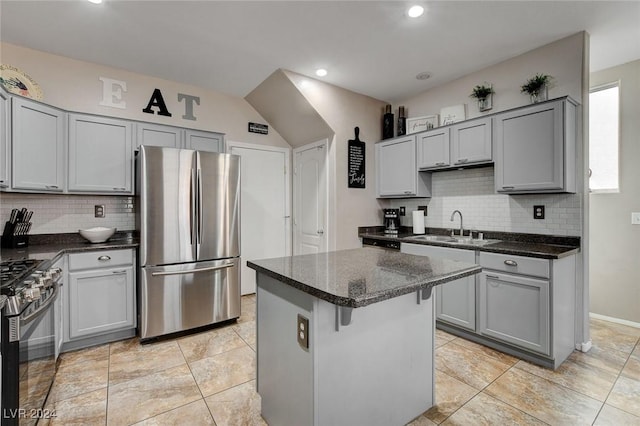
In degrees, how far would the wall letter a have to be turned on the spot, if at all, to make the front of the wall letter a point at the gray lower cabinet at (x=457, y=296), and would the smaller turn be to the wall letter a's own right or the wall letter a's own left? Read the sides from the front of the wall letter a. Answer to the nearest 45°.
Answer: approximately 45° to the wall letter a's own left

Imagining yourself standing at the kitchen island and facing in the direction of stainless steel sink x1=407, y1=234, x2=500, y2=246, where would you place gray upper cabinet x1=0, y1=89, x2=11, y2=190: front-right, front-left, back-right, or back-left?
back-left

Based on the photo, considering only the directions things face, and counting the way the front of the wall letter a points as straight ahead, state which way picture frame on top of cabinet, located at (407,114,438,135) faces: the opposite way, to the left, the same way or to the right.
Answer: to the right

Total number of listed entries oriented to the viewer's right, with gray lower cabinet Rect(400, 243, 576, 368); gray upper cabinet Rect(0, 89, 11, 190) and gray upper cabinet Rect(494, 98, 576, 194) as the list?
1

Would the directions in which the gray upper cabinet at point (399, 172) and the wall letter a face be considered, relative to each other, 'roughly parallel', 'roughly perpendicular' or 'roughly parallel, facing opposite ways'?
roughly perpendicular

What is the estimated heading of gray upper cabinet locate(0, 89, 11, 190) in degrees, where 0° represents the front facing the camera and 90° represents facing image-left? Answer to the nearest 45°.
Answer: approximately 270°

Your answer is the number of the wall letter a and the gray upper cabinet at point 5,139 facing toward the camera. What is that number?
1

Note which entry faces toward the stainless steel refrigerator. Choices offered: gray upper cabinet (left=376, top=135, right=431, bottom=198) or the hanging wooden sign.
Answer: the gray upper cabinet
